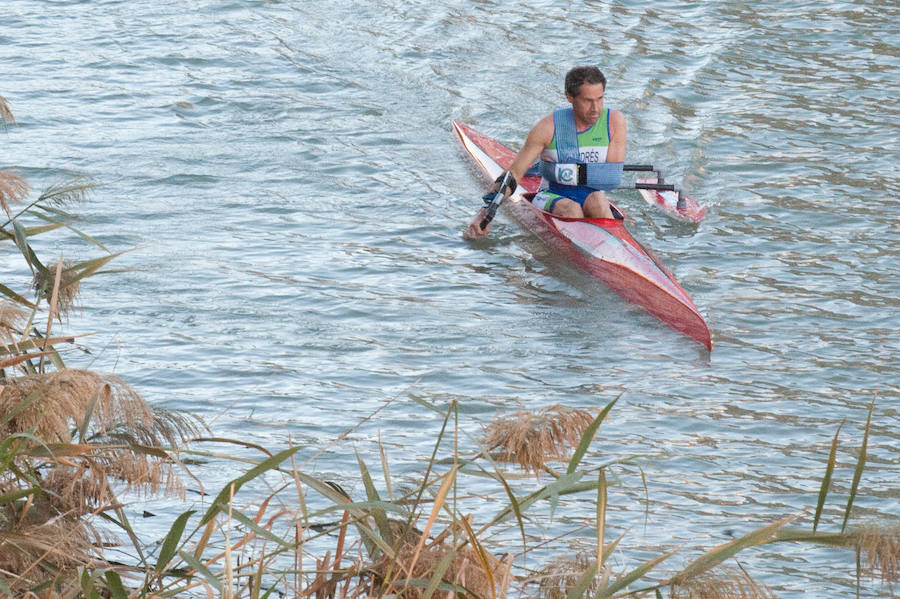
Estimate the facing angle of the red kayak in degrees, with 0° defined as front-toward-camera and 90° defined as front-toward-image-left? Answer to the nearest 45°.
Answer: approximately 315°

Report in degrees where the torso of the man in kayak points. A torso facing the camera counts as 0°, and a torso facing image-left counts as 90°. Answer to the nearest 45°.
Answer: approximately 315°

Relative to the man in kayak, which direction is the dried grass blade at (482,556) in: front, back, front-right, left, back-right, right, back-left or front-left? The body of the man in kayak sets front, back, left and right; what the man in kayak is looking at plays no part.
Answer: front-right

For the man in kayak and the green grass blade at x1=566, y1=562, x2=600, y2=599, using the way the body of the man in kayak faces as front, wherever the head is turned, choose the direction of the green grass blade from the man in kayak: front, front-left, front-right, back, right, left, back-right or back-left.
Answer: front-right

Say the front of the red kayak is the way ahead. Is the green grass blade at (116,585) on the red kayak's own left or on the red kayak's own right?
on the red kayak's own right

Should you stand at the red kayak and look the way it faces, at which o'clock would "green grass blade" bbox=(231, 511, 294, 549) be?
The green grass blade is roughly at 2 o'clock from the red kayak.

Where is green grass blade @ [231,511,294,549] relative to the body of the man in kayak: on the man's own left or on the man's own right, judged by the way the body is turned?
on the man's own right
